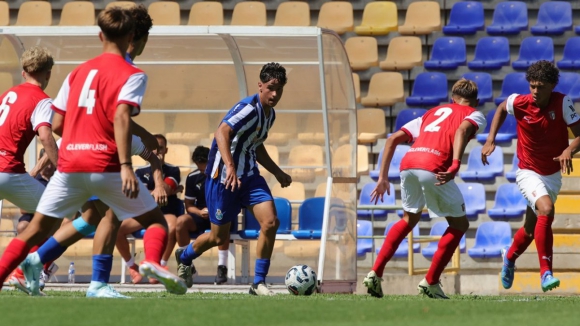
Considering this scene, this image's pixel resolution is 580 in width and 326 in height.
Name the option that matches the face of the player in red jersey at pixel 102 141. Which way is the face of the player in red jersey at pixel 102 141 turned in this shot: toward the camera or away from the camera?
away from the camera

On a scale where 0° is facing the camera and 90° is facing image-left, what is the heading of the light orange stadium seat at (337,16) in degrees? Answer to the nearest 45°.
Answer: approximately 0°

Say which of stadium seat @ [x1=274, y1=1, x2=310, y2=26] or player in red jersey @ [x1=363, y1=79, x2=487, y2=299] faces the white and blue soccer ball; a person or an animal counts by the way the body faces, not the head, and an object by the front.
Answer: the stadium seat

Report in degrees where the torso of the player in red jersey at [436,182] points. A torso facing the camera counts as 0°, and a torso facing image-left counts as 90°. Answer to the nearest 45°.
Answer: approximately 225°

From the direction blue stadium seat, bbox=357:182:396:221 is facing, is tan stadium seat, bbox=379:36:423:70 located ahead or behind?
behind

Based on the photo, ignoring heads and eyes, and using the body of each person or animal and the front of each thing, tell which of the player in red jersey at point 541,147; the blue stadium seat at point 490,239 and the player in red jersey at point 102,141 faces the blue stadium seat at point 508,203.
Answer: the player in red jersey at point 102,141

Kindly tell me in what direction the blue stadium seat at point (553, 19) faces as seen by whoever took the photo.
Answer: facing the viewer and to the left of the viewer

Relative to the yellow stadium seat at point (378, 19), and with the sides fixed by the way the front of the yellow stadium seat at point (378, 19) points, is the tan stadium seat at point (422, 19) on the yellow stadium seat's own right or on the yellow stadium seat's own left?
on the yellow stadium seat's own left

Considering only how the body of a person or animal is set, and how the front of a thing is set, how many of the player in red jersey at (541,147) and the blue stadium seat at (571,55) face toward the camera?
2

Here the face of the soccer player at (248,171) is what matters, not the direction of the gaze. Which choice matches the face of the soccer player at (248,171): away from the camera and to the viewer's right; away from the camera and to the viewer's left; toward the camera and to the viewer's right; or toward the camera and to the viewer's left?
toward the camera and to the viewer's right
